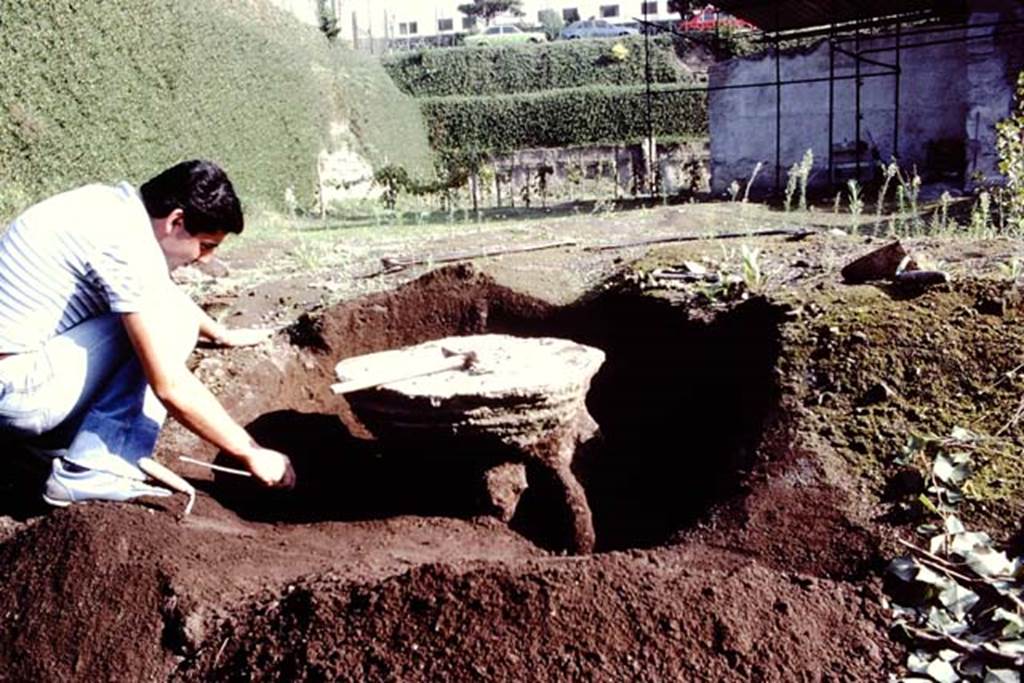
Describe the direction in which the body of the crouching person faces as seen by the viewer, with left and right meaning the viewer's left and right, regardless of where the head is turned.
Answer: facing to the right of the viewer

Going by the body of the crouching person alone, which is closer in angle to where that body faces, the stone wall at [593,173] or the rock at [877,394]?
the rock

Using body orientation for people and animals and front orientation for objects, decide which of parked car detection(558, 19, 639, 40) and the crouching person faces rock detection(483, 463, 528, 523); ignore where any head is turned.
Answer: the crouching person

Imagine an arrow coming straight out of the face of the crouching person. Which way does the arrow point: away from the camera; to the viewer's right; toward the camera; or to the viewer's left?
to the viewer's right

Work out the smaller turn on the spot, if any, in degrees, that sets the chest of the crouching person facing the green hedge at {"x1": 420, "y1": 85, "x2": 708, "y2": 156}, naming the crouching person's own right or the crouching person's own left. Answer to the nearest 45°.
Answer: approximately 45° to the crouching person's own left

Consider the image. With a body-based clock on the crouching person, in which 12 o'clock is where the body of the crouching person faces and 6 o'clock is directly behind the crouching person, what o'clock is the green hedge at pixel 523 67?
The green hedge is roughly at 10 o'clock from the crouching person.
